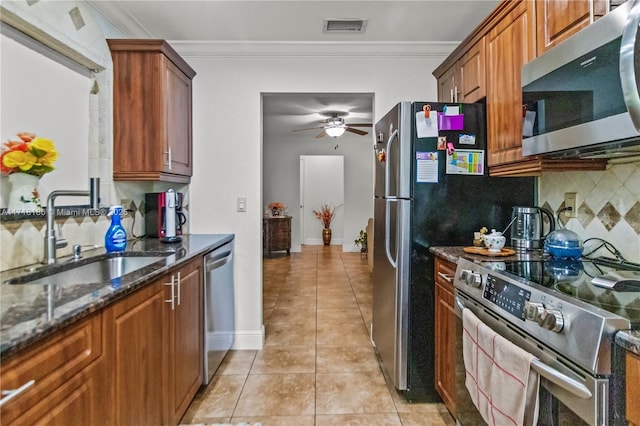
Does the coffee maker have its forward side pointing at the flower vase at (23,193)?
no

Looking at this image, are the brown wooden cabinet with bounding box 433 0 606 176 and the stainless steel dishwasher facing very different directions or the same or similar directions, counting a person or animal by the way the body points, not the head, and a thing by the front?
very different directions

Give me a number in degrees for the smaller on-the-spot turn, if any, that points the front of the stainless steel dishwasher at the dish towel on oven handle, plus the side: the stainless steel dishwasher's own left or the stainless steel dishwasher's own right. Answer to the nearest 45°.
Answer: approximately 45° to the stainless steel dishwasher's own right

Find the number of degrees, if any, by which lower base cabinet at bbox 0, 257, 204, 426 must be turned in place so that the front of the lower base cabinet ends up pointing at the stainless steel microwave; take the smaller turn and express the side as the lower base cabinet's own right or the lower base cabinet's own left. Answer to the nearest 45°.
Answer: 0° — it already faces it

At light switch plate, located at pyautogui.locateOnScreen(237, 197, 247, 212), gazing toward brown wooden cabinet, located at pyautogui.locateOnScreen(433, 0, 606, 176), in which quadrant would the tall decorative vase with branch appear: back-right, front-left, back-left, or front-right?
back-left

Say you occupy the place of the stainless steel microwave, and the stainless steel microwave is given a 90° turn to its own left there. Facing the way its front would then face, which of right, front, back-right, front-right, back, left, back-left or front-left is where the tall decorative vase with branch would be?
back

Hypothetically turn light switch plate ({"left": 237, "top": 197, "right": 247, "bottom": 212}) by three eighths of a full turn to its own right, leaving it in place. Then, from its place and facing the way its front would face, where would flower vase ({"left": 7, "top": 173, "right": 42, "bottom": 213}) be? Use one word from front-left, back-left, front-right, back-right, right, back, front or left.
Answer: left

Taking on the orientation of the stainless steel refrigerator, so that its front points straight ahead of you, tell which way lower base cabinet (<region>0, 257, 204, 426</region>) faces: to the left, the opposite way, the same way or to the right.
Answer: the opposite way

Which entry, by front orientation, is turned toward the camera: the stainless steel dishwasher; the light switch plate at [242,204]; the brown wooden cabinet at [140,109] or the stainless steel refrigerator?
the light switch plate

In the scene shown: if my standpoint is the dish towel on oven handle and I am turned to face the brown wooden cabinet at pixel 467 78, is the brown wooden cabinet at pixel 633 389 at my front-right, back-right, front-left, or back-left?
back-right

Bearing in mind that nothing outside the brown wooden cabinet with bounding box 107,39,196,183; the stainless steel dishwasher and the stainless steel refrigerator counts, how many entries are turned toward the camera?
0

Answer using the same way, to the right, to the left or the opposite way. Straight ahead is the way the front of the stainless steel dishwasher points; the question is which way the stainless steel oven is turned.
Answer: the opposite way

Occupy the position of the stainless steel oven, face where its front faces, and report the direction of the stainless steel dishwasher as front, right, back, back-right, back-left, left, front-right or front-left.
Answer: front-right

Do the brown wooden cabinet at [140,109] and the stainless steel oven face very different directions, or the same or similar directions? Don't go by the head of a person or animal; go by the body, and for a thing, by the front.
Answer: very different directions

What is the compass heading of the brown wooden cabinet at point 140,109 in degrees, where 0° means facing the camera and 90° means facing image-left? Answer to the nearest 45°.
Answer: approximately 270°

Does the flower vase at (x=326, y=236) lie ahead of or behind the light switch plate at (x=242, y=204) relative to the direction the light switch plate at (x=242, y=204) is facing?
behind

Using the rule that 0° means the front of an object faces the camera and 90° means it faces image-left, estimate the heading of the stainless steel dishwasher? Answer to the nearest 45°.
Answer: approximately 270°

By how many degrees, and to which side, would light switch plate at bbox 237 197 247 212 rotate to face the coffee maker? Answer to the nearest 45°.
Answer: approximately 45° to its right

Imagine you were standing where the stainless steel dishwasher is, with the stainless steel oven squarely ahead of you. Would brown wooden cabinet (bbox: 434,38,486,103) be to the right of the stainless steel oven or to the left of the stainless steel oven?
left

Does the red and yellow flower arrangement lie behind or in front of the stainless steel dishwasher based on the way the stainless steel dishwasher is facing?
behind
